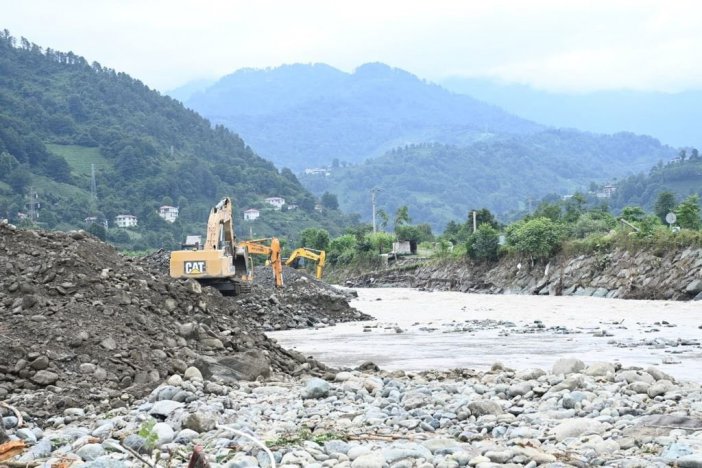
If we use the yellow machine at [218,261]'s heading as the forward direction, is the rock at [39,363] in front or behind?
behind

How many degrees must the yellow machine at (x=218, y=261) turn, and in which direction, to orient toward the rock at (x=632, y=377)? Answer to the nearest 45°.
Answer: approximately 135° to its right

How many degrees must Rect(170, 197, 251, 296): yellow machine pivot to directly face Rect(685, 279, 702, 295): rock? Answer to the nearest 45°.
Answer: approximately 45° to its right

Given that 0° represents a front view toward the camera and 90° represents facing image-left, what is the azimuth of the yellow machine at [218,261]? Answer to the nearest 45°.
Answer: approximately 225°

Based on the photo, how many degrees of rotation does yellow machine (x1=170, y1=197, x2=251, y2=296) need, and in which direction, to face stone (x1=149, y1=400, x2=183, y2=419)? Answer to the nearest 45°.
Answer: approximately 135° to its right

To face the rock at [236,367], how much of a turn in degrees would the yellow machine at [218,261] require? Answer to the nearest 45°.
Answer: approximately 135° to its right

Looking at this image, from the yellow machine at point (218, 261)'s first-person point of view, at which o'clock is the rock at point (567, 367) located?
The rock is roughly at 4 o'clock from the yellow machine.

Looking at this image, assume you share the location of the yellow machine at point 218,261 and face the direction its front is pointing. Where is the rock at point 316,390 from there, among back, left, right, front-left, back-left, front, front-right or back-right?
back-right

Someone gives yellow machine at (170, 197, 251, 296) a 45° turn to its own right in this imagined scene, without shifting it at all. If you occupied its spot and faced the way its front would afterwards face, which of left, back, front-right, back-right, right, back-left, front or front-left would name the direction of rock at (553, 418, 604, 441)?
right

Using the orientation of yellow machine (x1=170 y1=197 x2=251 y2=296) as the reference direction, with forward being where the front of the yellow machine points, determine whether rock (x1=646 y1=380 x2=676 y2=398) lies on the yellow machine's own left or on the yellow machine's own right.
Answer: on the yellow machine's own right

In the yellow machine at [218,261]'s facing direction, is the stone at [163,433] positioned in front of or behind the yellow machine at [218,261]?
behind

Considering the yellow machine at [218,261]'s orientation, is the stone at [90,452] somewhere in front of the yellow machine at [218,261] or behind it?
behind

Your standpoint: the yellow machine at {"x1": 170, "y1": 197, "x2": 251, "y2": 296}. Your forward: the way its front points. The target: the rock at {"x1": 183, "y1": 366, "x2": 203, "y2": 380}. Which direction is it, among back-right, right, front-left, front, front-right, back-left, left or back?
back-right

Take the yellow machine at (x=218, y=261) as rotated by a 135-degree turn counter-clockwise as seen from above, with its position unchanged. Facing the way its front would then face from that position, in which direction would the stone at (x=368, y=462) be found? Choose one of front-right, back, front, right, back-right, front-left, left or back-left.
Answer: left

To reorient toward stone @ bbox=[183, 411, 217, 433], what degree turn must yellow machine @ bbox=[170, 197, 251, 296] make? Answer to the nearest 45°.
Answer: approximately 135° to its right

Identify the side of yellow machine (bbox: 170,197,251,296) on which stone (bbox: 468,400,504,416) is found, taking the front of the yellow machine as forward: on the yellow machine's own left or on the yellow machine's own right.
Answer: on the yellow machine's own right
